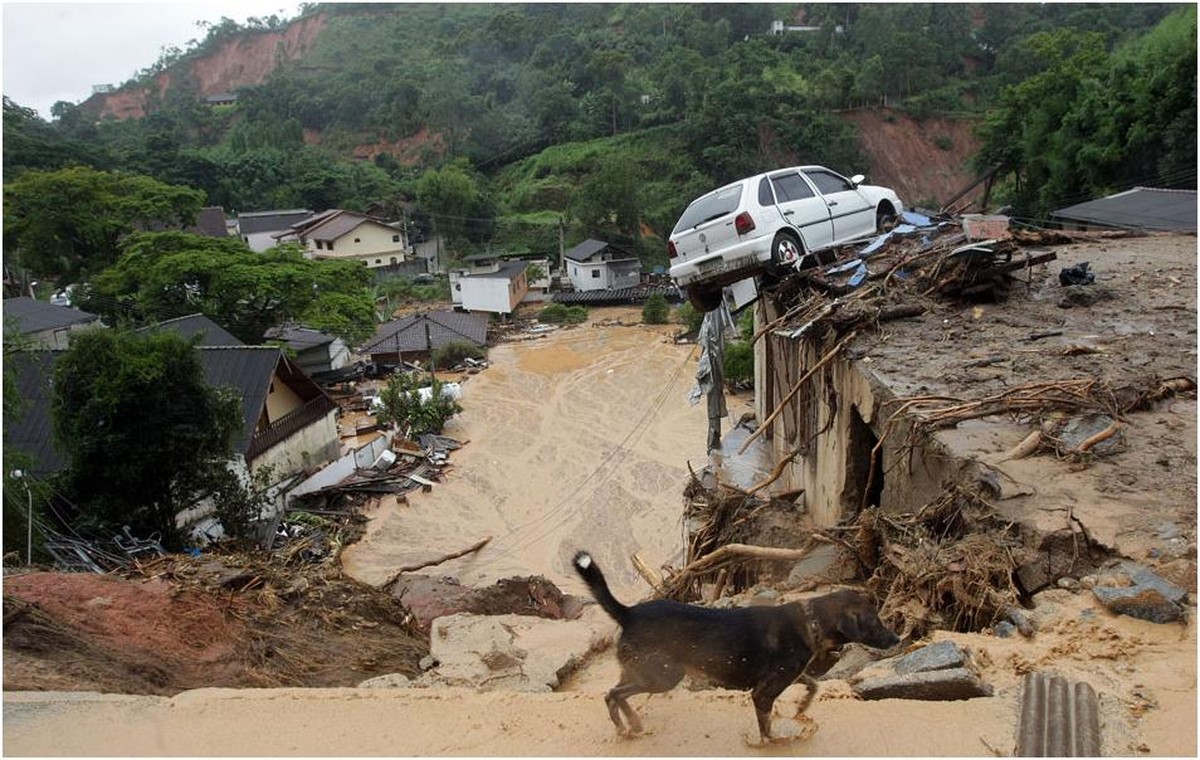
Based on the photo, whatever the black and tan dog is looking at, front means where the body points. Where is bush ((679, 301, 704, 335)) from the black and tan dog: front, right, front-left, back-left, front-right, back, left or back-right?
left

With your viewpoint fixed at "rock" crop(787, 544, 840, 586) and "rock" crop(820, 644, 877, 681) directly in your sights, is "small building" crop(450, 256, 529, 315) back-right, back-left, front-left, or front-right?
back-right

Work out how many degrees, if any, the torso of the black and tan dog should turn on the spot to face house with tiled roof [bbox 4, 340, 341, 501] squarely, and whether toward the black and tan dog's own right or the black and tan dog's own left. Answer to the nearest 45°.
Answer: approximately 135° to the black and tan dog's own left

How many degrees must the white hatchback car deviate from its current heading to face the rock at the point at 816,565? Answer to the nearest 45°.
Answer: approximately 135° to its right

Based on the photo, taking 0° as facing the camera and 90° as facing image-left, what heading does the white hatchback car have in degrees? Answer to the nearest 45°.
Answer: approximately 225°

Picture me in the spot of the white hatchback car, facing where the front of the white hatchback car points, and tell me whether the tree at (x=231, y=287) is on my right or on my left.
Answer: on my left

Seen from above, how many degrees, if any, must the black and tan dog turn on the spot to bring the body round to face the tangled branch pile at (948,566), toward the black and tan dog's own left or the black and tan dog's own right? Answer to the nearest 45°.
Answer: approximately 45° to the black and tan dog's own left

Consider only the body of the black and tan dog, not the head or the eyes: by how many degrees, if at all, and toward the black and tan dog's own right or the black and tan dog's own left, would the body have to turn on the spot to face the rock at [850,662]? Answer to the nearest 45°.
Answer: approximately 45° to the black and tan dog's own left

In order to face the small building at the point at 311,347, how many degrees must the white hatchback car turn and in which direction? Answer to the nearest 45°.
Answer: approximately 90° to its left

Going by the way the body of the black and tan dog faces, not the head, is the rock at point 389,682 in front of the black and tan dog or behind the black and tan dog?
behind

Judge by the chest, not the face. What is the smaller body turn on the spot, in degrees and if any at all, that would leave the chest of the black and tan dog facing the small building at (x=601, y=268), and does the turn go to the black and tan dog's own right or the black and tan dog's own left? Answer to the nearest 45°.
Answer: approximately 90° to the black and tan dog's own left

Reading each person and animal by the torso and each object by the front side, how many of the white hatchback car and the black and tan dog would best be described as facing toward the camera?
0

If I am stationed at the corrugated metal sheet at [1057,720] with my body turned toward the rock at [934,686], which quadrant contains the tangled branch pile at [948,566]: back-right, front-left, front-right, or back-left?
front-right

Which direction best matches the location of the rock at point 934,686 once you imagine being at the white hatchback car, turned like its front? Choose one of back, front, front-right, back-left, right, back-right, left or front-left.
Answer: back-right

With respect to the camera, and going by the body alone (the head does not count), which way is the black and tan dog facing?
to the viewer's right

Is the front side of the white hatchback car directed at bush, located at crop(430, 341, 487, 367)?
no

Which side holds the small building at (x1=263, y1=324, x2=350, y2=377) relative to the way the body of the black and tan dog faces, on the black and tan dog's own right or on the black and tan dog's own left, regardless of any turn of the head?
on the black and tan dog's own left

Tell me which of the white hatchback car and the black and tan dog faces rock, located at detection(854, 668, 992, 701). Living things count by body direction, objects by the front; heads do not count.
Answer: the black and tan dog
